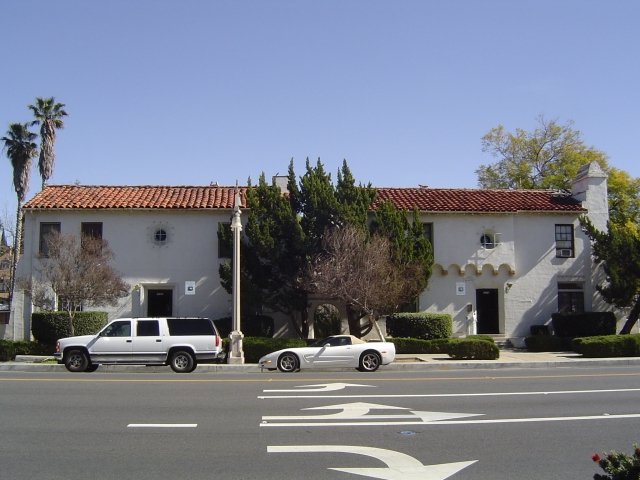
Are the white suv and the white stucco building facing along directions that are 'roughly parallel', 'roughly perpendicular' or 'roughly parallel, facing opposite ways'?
roughly perpendicular

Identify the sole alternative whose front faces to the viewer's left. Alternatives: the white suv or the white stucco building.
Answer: the white suv

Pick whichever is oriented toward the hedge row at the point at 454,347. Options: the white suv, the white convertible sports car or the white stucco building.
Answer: the white stucco building

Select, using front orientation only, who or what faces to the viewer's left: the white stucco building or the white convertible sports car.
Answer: the white convertible sports car

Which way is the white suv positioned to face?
to the viewer's left

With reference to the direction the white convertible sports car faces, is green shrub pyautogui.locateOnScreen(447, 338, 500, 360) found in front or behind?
behind

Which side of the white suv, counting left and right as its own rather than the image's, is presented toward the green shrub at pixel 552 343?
back

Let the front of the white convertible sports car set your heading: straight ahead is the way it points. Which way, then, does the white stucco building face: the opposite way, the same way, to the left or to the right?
to the left

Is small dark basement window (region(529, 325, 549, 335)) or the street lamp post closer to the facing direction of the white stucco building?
the street lamp post

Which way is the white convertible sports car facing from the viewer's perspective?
to the viewer's left
